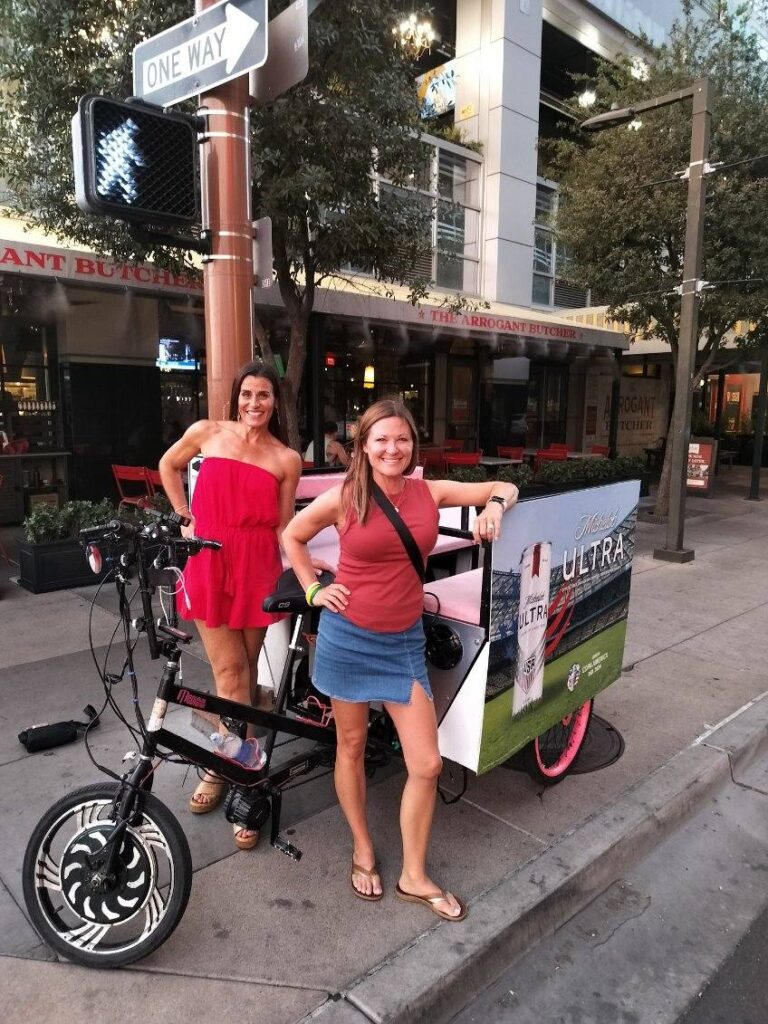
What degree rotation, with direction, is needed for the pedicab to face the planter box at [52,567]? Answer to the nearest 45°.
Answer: approximately 90° to its right

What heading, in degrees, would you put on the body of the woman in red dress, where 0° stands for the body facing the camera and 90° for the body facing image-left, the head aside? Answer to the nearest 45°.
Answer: approximately 0°

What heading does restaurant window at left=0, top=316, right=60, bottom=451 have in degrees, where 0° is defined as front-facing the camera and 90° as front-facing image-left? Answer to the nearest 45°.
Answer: approximately 0°

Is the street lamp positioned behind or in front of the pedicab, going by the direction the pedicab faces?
behind

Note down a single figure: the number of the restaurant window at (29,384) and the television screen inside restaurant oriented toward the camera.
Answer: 2

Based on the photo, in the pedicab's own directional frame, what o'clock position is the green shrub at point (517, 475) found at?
The green shrub is roughly at 5 o'clock from the pedicab.

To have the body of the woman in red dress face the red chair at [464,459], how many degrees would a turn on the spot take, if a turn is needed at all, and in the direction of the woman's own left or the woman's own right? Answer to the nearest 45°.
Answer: approximately 135° to the woman's own left

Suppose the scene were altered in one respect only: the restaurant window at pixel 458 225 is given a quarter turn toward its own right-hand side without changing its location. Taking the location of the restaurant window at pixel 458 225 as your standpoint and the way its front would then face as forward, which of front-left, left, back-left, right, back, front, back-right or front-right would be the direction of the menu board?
back
